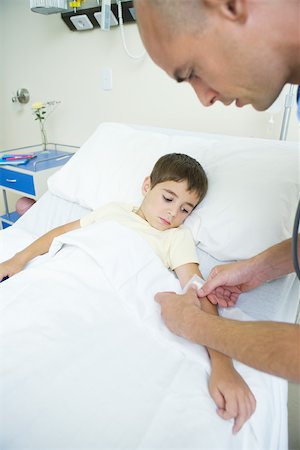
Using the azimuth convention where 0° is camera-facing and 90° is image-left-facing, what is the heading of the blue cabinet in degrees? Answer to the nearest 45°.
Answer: approximately 45°

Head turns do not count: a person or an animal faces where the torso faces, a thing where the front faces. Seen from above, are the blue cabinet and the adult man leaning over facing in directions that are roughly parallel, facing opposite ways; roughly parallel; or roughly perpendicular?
roughly perpendicular

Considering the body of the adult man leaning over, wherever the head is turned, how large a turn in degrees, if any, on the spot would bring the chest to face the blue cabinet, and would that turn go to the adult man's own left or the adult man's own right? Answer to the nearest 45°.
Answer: approximately 45° to the adult man's own right

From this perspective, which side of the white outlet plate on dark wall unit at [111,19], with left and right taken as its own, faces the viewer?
front

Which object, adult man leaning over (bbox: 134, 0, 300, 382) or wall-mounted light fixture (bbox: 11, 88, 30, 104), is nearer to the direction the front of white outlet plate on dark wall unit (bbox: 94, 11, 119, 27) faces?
the adult man leaning over

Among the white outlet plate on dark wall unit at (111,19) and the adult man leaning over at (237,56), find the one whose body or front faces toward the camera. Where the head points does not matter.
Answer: the white outlet plate on dark wall unit

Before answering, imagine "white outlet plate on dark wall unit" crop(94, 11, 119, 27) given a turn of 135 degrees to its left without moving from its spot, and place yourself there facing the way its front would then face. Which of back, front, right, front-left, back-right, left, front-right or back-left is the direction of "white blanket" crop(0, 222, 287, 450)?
back-right

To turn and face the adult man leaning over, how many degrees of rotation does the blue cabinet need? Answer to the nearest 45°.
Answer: approximately 45° to its left

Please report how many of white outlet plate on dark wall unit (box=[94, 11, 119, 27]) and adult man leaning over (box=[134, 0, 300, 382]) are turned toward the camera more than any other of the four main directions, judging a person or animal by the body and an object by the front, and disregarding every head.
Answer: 1

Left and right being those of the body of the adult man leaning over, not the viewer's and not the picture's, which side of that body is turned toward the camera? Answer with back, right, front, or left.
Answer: left
